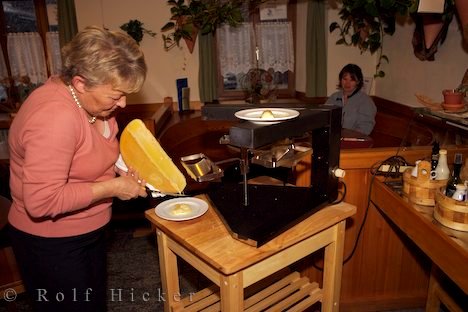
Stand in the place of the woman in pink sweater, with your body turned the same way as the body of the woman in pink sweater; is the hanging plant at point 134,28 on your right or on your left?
on your left

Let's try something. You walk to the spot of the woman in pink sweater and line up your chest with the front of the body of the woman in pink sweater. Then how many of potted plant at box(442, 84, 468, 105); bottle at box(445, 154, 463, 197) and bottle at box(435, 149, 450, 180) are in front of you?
3

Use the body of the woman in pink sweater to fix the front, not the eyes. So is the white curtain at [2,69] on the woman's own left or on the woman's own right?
on the woman's own left

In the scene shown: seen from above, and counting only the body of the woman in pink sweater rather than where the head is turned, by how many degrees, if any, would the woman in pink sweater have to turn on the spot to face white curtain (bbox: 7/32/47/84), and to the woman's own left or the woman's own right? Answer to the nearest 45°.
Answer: approximately 90° to the woman's own left

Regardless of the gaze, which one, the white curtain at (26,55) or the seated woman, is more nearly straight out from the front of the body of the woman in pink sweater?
the seated woman

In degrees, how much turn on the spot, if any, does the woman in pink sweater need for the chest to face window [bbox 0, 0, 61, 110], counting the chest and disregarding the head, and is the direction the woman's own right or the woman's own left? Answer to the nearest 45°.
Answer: approximately 90° to the woman's own left

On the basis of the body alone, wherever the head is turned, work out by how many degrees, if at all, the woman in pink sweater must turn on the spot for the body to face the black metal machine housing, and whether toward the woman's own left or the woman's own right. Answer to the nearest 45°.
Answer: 0° — they already face it

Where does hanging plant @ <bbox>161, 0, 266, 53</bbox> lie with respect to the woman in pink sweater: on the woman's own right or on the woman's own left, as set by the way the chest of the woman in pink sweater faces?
on the woman's own left

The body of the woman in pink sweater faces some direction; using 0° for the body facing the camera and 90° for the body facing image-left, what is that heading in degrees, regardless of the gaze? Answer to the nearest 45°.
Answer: approximately 270°
